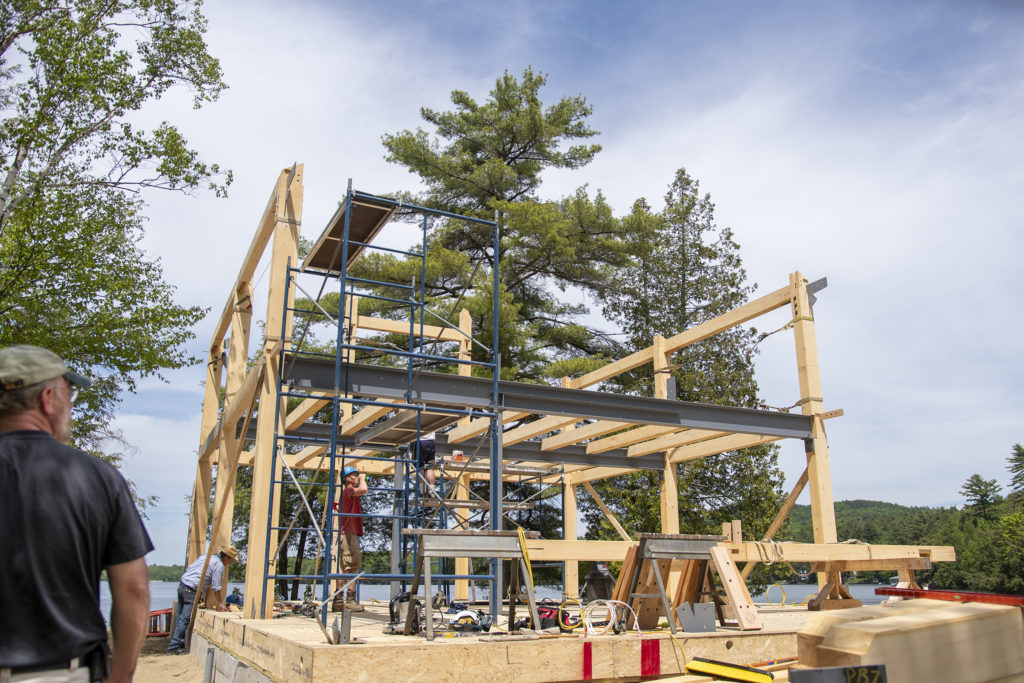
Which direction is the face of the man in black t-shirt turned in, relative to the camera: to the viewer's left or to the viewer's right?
to the viewer's right

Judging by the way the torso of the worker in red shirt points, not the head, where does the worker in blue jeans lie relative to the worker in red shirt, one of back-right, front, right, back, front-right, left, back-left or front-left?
back-left

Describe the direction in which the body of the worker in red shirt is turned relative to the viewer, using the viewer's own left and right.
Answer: facing to the right of the viewer

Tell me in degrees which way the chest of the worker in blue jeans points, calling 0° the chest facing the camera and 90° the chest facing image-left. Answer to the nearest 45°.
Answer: approximately 270°
